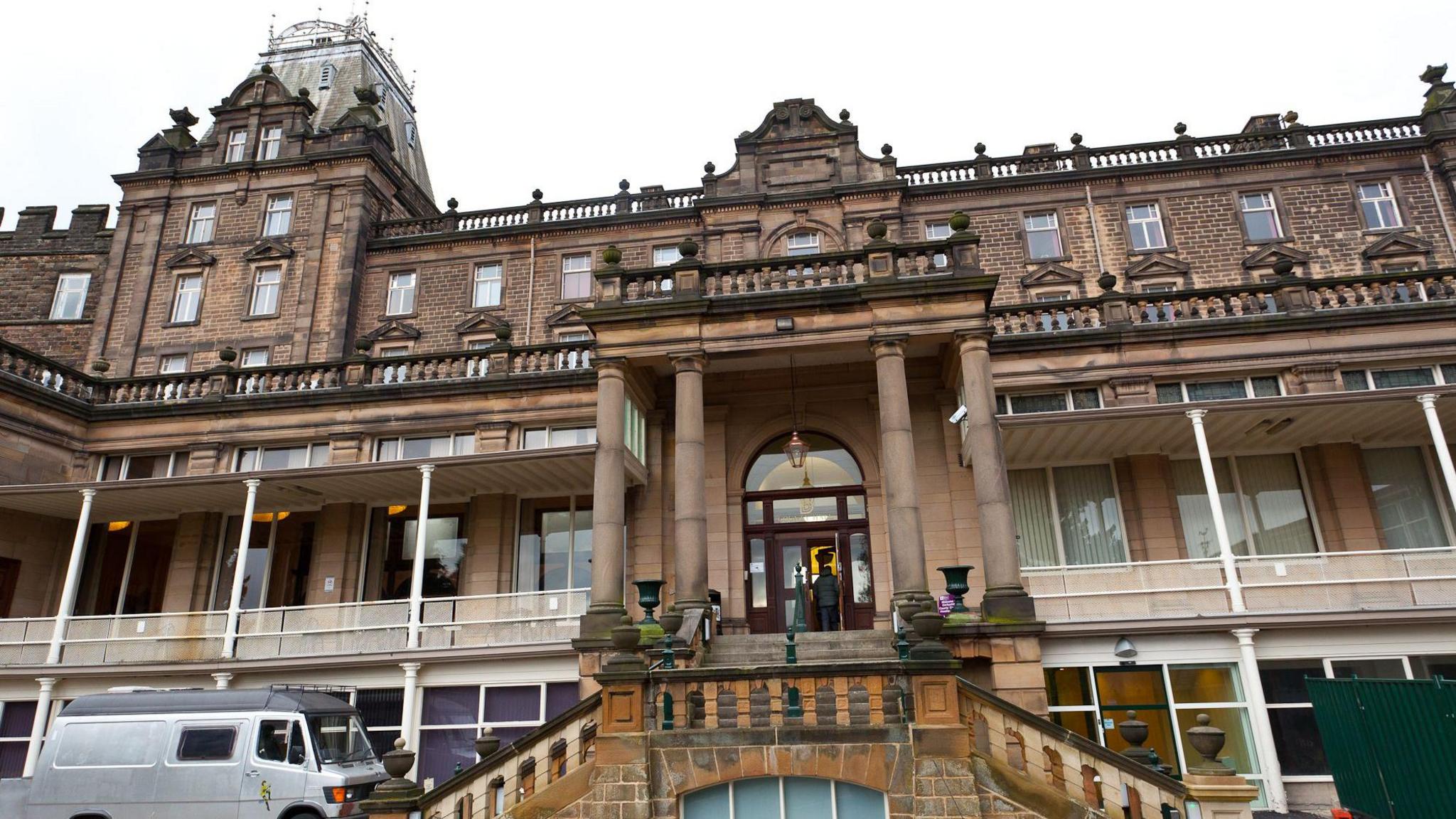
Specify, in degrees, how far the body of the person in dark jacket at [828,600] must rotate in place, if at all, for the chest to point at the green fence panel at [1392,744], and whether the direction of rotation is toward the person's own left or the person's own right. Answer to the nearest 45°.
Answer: approximately 135° to the person's own right

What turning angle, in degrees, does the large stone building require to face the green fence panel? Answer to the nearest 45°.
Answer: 0° — it already faces it

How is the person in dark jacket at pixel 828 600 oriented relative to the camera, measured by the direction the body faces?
away from the camera

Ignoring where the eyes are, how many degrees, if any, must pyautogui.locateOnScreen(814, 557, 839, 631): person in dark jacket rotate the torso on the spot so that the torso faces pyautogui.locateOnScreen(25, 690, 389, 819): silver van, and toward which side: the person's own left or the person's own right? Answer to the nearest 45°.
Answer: approximately 90° to the person's own left
